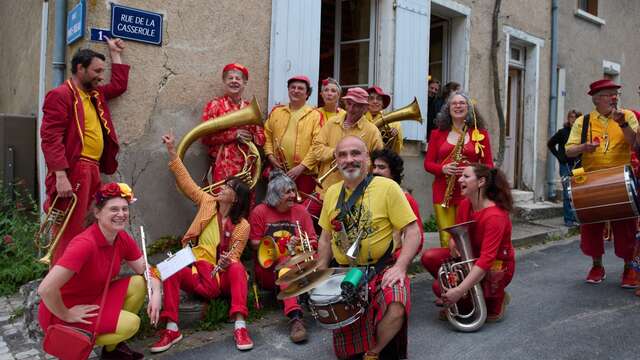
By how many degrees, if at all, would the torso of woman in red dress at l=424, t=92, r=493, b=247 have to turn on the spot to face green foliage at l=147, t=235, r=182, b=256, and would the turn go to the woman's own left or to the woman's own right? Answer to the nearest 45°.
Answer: approximately 90° to the woman's own right

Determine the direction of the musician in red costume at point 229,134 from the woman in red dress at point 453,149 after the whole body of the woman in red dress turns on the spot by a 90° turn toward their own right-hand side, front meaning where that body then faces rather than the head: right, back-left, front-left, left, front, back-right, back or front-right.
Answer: front

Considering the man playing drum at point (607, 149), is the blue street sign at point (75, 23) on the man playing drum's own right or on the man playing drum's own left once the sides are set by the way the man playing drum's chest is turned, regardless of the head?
on the man playing drum's own right

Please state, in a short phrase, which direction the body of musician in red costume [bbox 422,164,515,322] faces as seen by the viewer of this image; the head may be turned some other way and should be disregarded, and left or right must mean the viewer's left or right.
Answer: facing to the left of the viewer

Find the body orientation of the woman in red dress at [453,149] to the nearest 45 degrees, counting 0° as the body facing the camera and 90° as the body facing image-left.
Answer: approximately 0°

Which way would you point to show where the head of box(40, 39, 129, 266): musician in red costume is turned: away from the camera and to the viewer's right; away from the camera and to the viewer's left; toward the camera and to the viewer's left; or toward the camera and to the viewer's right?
toward the camera and to the viewer's right

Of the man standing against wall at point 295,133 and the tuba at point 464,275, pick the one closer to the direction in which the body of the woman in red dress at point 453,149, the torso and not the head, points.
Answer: the tuba

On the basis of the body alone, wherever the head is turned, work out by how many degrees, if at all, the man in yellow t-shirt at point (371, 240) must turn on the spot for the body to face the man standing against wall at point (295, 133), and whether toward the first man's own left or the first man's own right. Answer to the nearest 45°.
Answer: approximately 135° to the first man's own right
